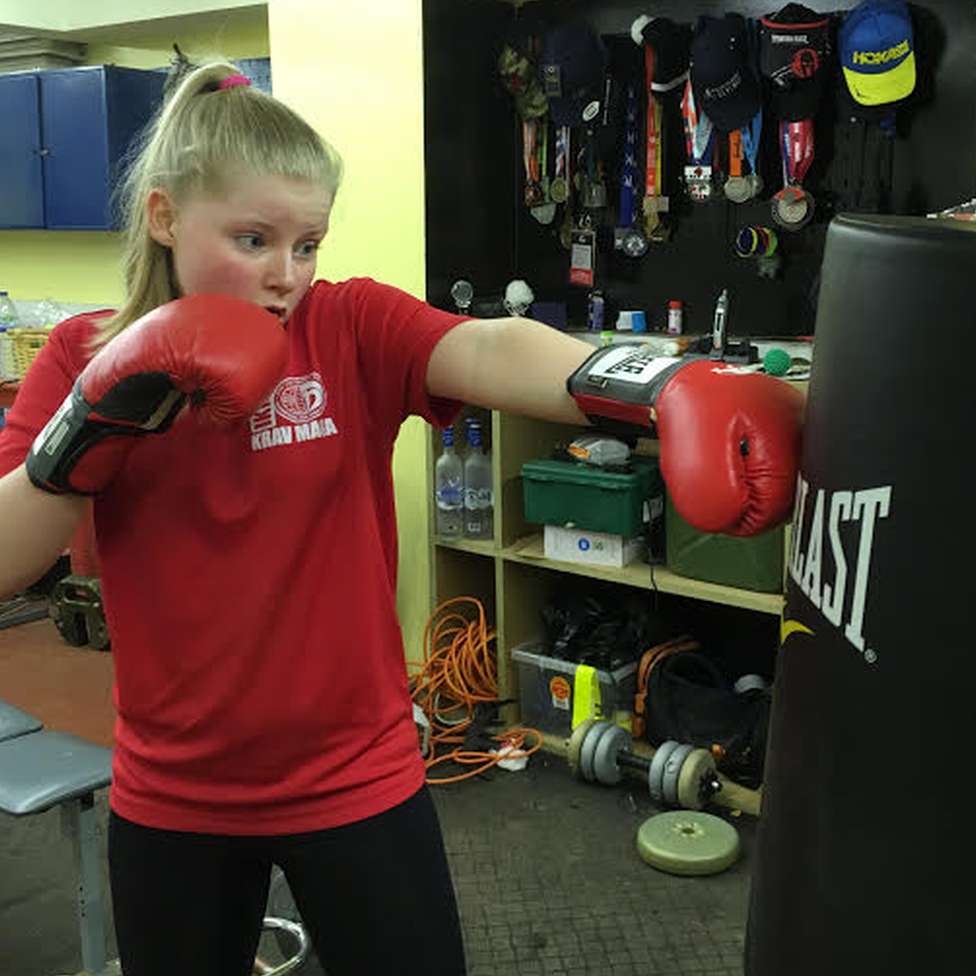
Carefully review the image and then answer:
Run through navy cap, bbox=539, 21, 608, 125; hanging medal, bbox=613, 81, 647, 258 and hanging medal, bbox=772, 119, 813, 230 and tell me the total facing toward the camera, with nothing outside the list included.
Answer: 3

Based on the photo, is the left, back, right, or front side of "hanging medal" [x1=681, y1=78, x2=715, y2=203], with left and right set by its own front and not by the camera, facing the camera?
front

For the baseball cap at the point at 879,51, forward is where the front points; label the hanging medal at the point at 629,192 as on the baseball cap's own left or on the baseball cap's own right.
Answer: on the baseball cap's own right

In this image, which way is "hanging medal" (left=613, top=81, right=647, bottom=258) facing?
toward the camera

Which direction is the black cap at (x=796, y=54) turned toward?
toward the camera
